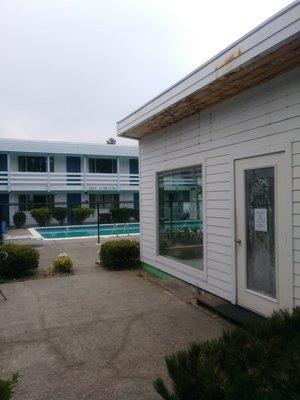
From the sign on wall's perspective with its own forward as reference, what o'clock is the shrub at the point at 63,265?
The shrub is roughly at 12 o'clock from the sign on wall.

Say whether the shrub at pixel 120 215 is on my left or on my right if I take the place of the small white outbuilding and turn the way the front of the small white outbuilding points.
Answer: on my right

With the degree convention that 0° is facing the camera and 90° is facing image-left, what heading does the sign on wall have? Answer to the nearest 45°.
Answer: approximately 0°

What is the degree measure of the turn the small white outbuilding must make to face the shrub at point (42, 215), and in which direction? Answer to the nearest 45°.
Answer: approximately 90° to its right

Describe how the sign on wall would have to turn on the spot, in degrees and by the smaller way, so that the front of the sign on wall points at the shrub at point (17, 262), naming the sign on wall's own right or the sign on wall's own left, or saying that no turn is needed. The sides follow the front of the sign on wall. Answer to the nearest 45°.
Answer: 0° — it already faces it

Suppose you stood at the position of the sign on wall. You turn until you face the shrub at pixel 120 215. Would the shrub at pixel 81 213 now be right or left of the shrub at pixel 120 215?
right

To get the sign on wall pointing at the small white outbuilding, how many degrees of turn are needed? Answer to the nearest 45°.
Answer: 0° — it already faces it

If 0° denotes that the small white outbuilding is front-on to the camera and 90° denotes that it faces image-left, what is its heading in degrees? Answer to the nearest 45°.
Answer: approximately 45°

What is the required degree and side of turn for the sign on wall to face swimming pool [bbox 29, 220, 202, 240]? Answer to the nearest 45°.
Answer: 0° — it already faces it

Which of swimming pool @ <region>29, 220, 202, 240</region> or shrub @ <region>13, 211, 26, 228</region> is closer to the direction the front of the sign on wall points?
the swimming pool

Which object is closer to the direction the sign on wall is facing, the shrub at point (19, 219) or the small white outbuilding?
the small white outbuilding
